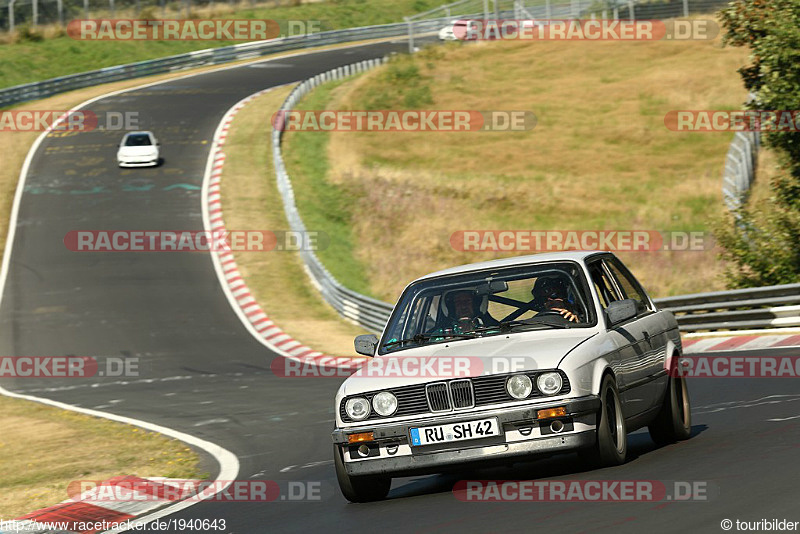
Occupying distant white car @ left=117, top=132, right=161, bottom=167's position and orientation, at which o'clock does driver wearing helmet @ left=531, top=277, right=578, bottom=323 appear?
The driver wearing helmet is roughly at 12 o'clock from the distant white car.

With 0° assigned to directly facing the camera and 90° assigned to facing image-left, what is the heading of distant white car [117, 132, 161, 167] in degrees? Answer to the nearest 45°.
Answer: approximately 0°

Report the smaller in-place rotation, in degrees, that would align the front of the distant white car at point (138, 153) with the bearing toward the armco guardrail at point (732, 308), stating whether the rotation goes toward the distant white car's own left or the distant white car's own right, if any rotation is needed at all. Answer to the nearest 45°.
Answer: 0° — it already faces it

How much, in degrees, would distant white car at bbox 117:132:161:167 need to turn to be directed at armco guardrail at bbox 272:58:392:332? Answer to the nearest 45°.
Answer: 0° — it already faces it

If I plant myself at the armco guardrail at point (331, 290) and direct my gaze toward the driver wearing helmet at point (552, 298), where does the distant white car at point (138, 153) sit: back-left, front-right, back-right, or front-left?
back-right

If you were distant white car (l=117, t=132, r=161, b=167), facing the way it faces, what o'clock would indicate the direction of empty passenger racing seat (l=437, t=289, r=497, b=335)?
The empty passenger racing seat is roughly at 12 o'clock from the distant white car.
